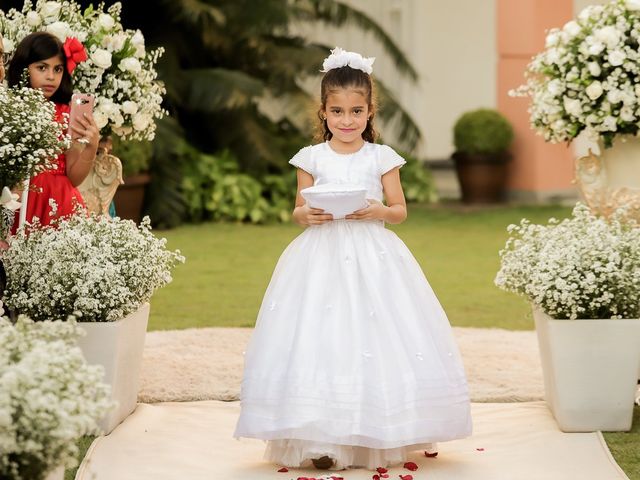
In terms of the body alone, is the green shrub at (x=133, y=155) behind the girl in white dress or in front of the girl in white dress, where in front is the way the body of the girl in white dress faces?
behind

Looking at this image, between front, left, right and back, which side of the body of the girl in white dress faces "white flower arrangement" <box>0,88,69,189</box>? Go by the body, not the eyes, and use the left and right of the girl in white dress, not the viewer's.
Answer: right

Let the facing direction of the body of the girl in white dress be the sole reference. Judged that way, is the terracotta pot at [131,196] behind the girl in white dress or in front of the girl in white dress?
behind

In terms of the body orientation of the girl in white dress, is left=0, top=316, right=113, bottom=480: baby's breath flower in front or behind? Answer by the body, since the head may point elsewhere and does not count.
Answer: in front

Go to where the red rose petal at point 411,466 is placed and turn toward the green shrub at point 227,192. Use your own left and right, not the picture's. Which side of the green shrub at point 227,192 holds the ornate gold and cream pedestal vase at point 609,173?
right

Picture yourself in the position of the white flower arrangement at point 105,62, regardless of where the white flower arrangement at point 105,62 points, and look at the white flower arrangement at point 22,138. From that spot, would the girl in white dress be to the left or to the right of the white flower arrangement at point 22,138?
left

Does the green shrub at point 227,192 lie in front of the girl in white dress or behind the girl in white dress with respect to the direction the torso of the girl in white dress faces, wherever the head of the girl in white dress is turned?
behind

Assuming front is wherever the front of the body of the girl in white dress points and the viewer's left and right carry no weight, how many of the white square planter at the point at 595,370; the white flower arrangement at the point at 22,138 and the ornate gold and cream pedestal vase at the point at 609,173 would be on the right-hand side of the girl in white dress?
1

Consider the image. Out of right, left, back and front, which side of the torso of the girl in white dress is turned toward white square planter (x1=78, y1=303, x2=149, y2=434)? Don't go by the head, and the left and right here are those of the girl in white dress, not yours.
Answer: right

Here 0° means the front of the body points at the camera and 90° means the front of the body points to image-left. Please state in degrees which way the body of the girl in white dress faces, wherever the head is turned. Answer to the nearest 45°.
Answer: approximately 0°

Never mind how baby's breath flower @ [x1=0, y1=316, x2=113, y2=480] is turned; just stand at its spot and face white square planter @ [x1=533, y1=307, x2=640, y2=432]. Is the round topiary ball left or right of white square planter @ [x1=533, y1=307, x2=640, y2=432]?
left
